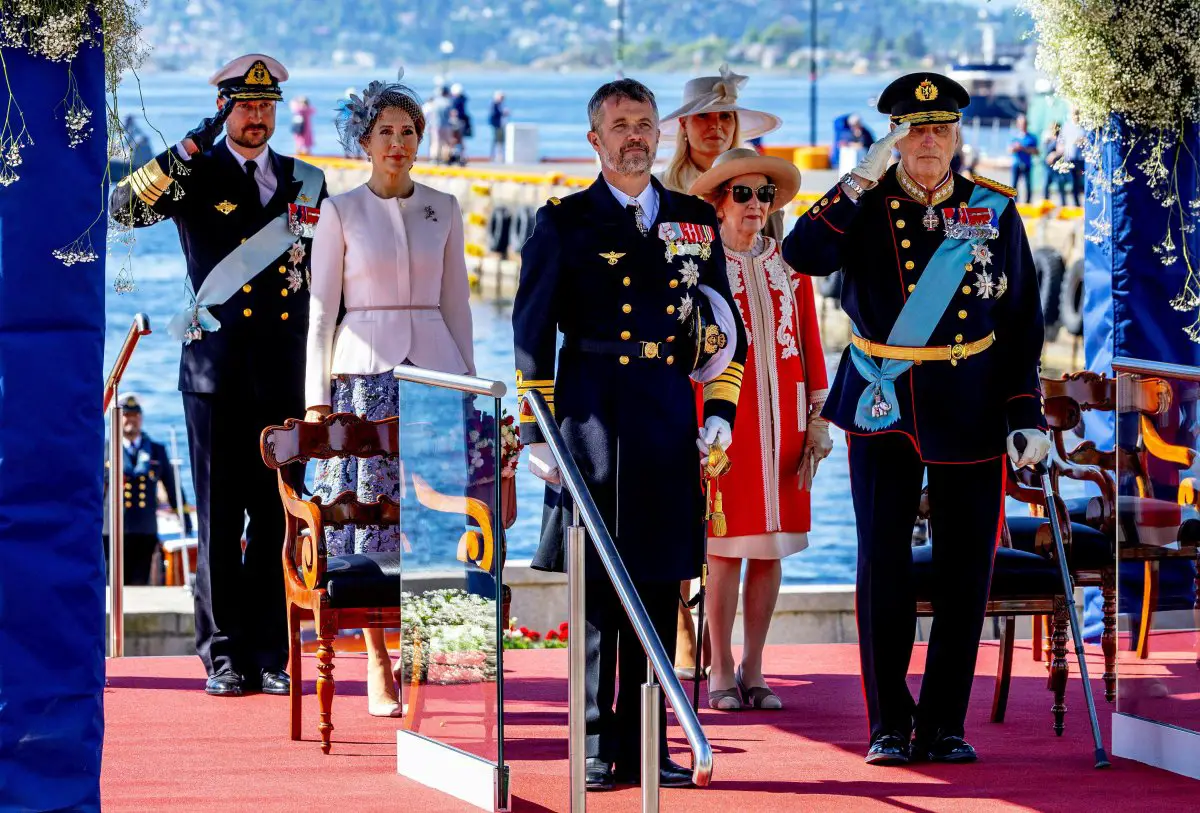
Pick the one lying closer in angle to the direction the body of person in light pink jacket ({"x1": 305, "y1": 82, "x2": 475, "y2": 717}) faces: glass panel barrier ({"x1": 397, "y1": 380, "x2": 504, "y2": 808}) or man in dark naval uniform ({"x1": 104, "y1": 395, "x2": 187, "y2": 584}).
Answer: the glass panel barrier

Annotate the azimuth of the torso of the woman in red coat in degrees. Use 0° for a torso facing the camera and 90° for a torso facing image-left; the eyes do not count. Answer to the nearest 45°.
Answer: approximately 0°

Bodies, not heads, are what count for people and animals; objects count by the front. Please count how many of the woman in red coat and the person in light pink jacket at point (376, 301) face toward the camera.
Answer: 2

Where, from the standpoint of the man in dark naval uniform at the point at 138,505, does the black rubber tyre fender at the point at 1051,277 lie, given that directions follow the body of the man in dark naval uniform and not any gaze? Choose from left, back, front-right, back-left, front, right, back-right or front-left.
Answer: back-left

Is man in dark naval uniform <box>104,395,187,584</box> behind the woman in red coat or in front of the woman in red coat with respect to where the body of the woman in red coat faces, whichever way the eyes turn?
behind

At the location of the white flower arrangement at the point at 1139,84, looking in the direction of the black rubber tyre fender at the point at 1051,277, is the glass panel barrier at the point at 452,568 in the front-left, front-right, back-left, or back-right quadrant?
back-left

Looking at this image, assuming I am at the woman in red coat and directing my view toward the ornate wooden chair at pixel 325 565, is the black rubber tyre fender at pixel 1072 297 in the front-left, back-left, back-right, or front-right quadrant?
back-right
